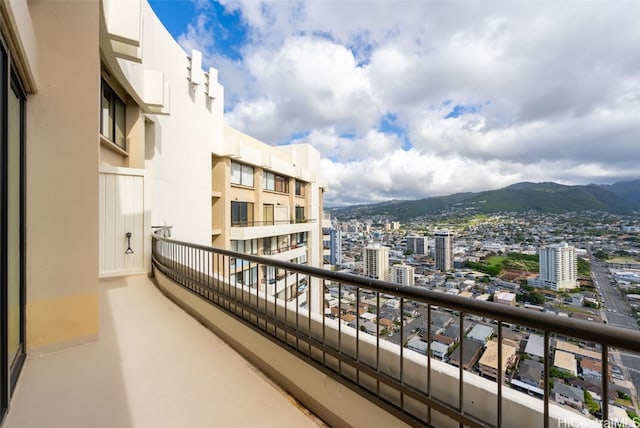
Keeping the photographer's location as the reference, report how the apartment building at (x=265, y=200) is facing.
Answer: facing the viewer and to the right of the viewer

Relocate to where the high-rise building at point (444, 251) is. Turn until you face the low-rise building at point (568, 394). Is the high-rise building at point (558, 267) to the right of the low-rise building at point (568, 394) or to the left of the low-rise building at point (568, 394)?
left

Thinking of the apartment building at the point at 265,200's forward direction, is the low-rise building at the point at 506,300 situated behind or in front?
in front

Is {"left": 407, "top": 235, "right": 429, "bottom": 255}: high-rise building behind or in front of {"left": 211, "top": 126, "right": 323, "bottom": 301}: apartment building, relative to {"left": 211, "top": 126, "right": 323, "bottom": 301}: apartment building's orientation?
in front
